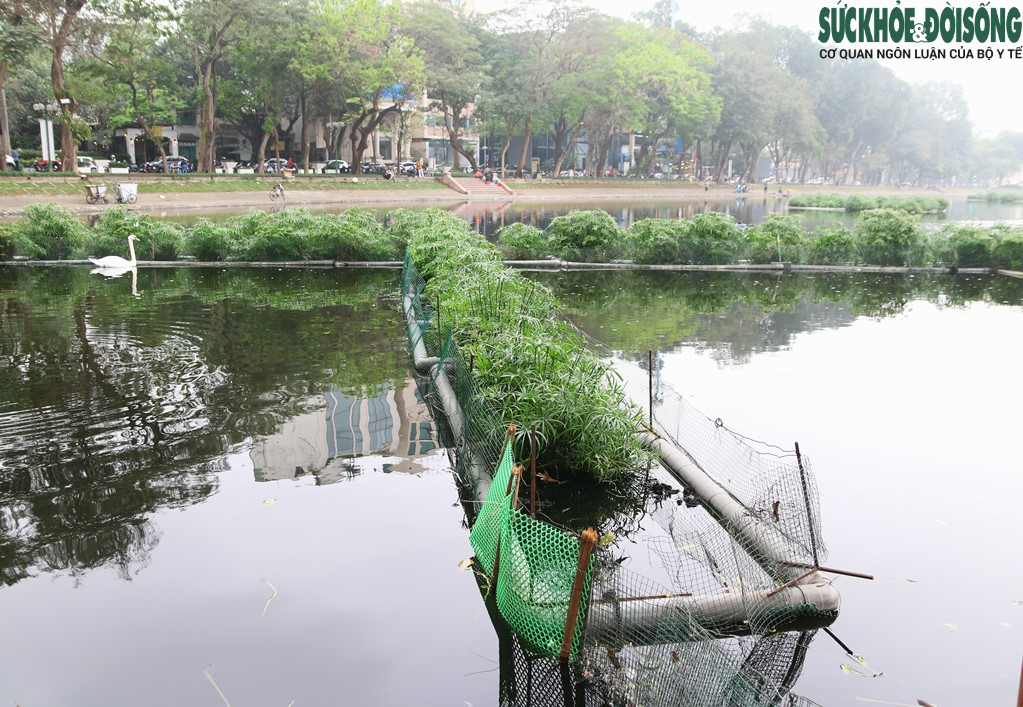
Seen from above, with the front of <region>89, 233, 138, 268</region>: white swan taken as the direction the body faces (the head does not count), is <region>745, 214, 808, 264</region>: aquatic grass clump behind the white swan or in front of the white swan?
in front

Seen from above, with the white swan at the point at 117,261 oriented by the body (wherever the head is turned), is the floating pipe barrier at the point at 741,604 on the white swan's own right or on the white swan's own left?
on the white swan's own right

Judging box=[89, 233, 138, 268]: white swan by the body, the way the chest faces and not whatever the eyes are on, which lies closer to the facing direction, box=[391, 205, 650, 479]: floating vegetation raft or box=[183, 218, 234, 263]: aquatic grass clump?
the aquatic grass clump

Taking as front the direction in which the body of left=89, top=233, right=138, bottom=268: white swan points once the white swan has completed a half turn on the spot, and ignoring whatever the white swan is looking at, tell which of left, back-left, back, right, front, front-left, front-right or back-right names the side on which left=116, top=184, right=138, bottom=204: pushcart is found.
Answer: right

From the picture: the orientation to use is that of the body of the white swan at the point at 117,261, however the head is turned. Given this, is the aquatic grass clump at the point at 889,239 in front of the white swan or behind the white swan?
in front

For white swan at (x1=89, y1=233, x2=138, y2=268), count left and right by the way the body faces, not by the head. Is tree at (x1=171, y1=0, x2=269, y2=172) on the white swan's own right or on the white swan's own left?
on the white swan's own left

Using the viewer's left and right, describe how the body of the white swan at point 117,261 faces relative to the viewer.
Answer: facing to the right of the viewer

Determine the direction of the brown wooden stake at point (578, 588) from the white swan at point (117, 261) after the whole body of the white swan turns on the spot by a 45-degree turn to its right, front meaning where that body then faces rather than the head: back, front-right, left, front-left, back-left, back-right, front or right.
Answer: front-right

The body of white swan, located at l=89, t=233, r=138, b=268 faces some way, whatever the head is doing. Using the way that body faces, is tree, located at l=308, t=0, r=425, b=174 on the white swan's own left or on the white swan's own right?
on the white swan's own left

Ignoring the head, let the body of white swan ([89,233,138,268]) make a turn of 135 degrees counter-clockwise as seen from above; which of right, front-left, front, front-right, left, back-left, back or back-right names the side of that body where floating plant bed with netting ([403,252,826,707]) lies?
back-left

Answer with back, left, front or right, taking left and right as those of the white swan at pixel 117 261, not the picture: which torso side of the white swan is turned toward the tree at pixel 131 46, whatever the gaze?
left

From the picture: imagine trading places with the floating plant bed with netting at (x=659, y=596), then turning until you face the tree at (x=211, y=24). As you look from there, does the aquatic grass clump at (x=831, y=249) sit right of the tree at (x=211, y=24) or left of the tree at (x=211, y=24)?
right
